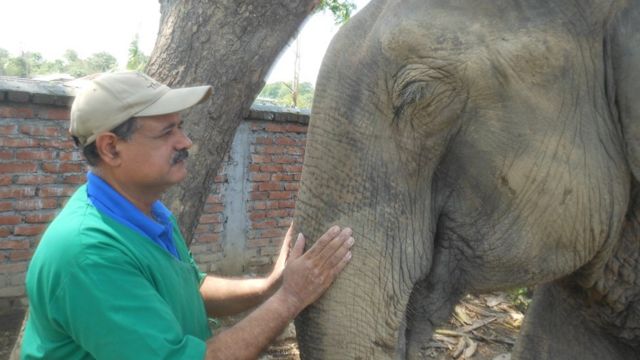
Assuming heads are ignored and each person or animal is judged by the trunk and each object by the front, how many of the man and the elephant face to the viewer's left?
1

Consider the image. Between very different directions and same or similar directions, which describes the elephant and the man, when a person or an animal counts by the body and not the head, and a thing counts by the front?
very different directions

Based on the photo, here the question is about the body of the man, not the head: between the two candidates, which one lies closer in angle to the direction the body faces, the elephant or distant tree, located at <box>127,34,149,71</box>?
the elephant

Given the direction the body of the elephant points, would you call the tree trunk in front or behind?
in front

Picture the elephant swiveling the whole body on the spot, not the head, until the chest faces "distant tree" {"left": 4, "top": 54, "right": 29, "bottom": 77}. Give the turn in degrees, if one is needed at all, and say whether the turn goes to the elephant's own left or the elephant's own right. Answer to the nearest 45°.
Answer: approximately 45° to the elephant's own right

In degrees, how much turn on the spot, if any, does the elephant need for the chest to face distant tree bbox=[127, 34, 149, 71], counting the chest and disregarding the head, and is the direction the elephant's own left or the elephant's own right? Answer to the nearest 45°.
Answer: approximately 45° to the elephant's own right

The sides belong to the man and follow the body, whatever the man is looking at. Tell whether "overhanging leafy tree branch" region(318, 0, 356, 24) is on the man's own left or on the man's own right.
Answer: on the man's own left

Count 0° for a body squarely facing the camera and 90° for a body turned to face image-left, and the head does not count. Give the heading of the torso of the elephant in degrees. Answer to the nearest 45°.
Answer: approximately 90°

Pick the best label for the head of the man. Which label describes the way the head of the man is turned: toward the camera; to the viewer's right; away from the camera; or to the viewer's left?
to the viewer's right

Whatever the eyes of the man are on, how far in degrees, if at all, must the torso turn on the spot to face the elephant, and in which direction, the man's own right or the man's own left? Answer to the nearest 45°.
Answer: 0° — they already face it

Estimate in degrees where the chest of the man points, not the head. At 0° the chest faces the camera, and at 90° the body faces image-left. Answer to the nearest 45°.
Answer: approximately 270°
